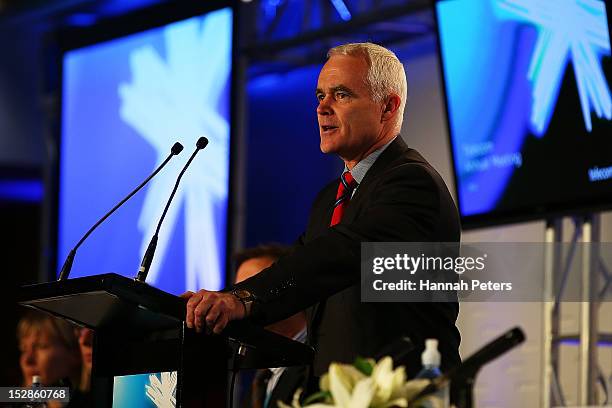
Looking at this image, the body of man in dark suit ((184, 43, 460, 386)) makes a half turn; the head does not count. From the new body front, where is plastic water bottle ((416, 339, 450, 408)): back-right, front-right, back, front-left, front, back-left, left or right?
back-right

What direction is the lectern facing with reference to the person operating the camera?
facing the viewer and to the left of the viewer

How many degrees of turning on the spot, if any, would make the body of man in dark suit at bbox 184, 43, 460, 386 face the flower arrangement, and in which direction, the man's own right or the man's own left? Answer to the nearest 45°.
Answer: approximately 45° to the man's own left

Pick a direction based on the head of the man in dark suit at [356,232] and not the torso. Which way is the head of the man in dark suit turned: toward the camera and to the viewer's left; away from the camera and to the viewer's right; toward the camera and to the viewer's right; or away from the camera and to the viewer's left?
toward the camera and to the viewer's left

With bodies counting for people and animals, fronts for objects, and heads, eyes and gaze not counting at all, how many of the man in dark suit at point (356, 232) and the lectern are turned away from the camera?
0

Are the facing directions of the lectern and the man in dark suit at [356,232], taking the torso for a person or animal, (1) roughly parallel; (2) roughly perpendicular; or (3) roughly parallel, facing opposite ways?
roughly parallel

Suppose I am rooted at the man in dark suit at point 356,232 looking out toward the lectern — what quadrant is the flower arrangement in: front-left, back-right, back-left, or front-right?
front-left
